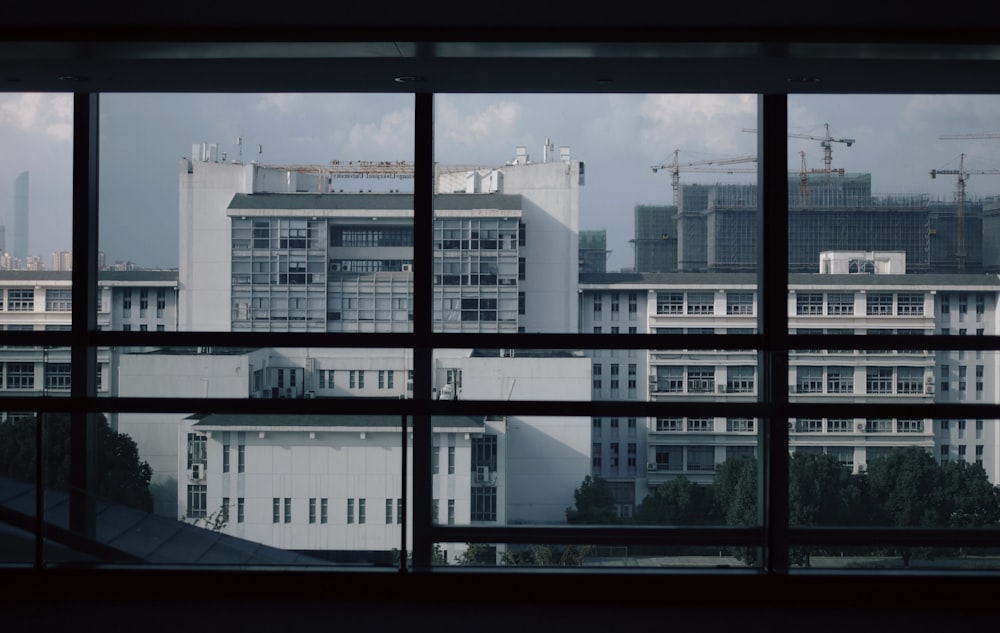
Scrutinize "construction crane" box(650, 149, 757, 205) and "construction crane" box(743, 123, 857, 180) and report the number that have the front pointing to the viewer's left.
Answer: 1

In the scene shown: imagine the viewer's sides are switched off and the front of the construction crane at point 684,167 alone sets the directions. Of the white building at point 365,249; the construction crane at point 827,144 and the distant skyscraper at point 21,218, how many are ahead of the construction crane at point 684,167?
1

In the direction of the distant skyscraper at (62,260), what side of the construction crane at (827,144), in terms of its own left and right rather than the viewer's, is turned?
front

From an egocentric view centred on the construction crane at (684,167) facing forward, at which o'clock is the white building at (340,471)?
The white building is roughly at 4 o'clock from the construction crane.

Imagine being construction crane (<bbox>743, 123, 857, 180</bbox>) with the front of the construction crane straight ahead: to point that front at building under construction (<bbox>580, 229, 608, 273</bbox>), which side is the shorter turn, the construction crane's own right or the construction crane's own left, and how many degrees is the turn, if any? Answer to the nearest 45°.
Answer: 0° — it already faces it

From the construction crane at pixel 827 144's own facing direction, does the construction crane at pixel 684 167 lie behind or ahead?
ahead

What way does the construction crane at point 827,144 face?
to the viewer's left

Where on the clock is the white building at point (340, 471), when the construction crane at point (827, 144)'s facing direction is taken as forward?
The white building is roughly at 10 o'clock from the construction crane.

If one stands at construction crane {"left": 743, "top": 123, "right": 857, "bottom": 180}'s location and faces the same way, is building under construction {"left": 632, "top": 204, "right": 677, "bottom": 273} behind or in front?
in front

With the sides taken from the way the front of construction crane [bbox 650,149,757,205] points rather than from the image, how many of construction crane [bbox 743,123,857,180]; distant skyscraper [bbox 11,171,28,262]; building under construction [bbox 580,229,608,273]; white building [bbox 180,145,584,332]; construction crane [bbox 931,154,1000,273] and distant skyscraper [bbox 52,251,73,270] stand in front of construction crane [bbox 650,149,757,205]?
2

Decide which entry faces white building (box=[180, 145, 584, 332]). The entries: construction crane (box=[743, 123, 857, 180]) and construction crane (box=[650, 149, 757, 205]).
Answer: construction crane (box=[743, 123, 857, 180])

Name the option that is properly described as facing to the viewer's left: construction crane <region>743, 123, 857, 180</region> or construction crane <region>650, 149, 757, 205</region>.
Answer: construction crane <region>743, 123, 857, 180</region>

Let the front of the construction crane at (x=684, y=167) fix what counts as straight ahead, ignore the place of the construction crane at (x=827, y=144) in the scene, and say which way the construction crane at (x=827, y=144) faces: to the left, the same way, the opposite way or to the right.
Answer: the opposite way

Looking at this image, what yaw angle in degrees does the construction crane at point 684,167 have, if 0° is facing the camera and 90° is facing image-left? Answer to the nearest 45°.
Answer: approximately 270°

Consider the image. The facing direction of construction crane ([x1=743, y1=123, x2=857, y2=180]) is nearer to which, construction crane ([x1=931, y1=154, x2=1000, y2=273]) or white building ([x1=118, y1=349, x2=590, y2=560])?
the white building
